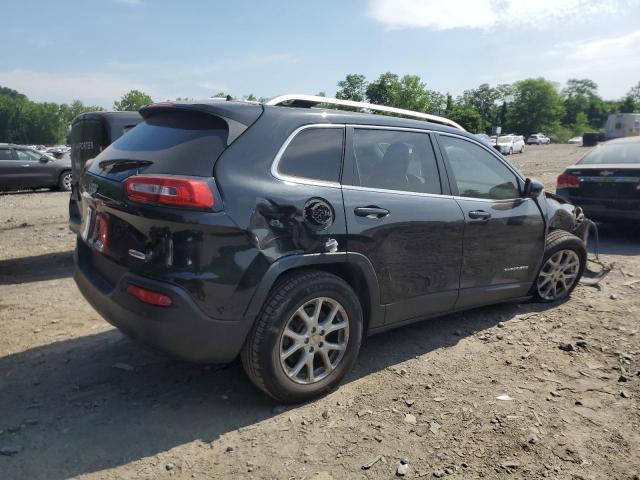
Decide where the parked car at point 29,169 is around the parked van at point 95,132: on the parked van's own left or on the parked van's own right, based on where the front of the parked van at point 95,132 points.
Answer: on the parked van's own left

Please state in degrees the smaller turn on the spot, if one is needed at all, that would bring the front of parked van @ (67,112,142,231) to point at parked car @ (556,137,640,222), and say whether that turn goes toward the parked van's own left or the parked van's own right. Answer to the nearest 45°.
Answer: approximately 45° to the parked van's own right

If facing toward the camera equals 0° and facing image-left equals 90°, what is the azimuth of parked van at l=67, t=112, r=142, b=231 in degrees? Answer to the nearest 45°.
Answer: approximately 225°

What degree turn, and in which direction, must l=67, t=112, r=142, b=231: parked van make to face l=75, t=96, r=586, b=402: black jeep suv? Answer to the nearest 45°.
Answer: approximately 135° to its right

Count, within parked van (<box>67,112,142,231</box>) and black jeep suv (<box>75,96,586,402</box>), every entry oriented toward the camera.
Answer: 0

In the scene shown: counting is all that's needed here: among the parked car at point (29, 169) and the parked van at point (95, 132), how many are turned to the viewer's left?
0

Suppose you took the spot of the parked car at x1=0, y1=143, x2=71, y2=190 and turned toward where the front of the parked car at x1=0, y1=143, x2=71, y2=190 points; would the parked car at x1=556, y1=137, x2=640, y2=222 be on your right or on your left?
on your right

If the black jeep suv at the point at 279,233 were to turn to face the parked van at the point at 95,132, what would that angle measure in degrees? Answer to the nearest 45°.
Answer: approximately 90° to its left

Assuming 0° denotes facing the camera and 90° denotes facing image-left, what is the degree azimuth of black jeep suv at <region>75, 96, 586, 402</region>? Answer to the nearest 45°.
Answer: approximately 225°

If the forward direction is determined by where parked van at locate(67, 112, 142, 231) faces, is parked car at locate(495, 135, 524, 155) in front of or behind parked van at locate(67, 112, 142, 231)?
in front

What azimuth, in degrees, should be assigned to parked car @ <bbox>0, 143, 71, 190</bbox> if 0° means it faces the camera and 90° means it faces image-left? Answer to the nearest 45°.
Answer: approximately 270°
